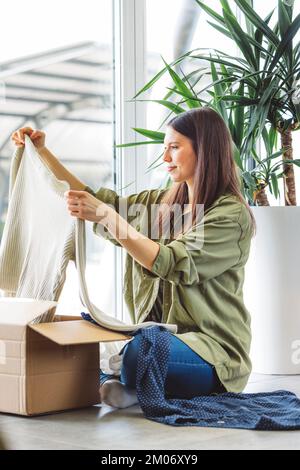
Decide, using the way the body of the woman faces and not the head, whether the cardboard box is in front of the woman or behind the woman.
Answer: in front

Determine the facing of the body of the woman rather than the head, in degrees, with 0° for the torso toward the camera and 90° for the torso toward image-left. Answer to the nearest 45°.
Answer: approximately 90°

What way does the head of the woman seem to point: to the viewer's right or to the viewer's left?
to the viewer's left
